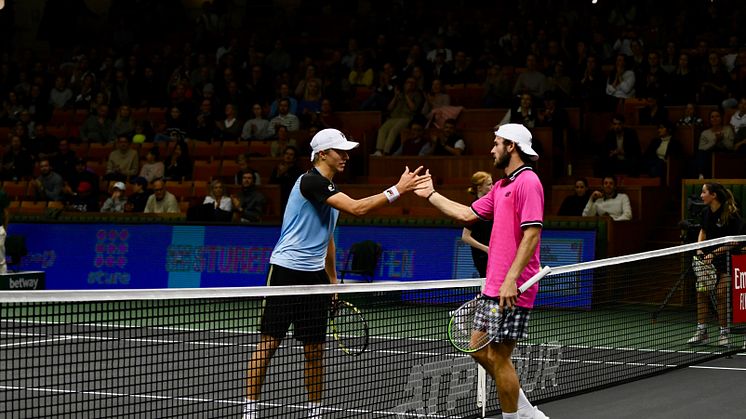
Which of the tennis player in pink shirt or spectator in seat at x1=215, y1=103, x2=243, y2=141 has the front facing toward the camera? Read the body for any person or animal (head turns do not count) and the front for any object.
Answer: the spectator in seat

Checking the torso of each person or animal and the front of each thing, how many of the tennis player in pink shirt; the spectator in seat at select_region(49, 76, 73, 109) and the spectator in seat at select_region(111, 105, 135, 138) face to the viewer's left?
1

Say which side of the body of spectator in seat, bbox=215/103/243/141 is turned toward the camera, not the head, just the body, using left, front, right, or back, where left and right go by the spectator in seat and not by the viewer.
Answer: front

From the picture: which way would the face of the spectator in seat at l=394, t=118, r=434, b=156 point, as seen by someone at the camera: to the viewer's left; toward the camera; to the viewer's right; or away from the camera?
toward the camera

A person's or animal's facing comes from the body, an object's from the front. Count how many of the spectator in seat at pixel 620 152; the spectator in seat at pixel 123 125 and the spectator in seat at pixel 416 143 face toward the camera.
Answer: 3

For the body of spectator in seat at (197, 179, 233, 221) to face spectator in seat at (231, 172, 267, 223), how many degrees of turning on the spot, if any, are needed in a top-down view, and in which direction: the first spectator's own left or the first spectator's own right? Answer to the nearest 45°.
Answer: approximately 90° to the first spectator's own left

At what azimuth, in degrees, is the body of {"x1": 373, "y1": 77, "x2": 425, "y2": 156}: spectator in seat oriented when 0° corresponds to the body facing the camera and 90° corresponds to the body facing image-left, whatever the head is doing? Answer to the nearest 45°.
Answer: approximately 45°

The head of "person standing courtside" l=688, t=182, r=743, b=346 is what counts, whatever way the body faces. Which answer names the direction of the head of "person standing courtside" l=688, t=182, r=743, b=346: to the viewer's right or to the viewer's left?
to the viewer's left

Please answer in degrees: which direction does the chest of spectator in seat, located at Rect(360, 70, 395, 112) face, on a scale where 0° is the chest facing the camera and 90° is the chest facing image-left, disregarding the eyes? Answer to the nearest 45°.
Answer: approximately 45°

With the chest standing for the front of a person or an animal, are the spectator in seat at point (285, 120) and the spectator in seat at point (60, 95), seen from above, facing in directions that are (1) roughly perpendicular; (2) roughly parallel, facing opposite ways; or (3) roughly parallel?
roughly parallel

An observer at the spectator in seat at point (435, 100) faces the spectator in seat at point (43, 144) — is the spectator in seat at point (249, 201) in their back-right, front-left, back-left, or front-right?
front-left

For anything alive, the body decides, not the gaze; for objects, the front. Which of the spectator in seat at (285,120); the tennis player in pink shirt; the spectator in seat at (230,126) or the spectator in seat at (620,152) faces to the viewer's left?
the tennis player in pink shirt

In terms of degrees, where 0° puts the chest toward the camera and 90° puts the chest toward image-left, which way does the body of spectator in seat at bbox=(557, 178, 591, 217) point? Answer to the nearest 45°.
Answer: approximately 45°

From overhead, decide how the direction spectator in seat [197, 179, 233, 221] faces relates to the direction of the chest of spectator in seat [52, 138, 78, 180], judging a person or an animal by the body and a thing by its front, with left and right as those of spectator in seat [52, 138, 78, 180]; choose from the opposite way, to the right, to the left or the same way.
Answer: the same way

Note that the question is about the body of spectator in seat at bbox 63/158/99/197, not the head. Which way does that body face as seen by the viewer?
toward the camera

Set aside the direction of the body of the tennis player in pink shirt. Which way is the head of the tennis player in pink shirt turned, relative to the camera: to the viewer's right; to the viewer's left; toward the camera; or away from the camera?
to the viewer's left
